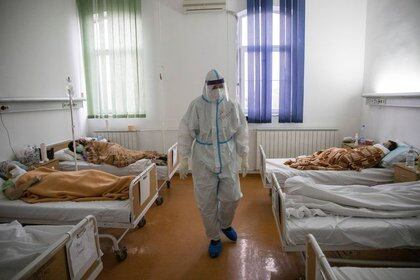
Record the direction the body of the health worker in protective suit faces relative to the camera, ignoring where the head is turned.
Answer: toward the camera

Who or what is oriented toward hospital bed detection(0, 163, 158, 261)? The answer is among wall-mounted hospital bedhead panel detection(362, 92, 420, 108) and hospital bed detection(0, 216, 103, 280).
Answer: the wall-mounted hospital bedhead panel

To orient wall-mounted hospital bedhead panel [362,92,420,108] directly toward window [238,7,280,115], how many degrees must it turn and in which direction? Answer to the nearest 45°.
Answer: approximately 45° to its right

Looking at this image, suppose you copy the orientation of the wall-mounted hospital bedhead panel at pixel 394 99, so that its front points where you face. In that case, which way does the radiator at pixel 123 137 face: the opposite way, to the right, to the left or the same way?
to the left

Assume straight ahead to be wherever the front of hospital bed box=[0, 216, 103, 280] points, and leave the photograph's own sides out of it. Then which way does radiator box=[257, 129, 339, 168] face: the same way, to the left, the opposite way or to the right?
to the right

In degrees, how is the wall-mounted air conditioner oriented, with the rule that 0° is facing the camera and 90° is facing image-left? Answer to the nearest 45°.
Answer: approximately 0°

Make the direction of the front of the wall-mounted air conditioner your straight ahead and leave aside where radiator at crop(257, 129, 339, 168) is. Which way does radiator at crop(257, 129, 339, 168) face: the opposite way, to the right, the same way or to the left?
the same way

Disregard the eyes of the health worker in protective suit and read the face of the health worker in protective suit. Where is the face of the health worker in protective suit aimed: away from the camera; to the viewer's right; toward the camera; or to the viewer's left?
toward the camera

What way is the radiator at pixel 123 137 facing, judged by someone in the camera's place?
facing the viewer

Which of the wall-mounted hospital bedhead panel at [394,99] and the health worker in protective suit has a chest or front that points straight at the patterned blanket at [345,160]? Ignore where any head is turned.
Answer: the wall-mounted hospital bedhead panel

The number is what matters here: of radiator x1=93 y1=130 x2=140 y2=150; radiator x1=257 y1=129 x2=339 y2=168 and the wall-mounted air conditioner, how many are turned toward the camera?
3

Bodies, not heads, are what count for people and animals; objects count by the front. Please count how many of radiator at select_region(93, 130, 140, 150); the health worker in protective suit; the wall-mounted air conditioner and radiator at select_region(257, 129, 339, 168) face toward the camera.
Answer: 4

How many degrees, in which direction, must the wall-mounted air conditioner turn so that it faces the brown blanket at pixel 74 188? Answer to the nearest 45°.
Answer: approximately 45° to its right

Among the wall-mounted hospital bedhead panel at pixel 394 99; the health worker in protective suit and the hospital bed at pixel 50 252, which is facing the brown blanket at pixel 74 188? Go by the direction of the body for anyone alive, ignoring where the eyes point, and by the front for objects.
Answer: the wall-mounted hospital bedhead panel

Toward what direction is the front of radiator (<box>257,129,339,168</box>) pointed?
toward the camera

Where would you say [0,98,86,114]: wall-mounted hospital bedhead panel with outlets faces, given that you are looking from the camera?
facing the viewer and to the right of the viewer

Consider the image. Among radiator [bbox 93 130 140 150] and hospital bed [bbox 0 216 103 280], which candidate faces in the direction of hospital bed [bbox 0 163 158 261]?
the radiator
